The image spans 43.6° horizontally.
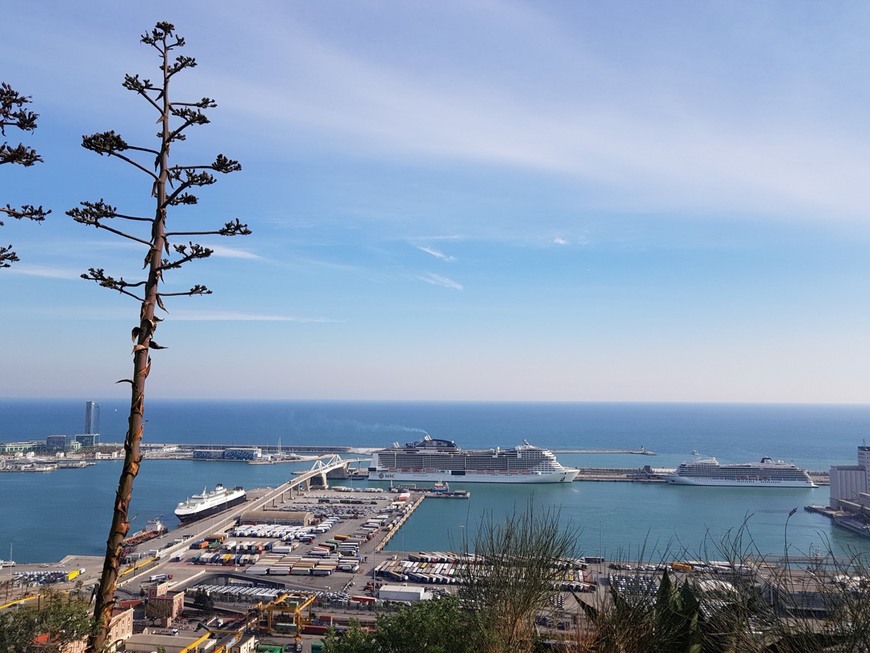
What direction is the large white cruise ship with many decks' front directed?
to the viewer's right

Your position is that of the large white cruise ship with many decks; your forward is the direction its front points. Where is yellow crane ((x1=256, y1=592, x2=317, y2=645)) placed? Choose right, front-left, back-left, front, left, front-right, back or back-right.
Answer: right

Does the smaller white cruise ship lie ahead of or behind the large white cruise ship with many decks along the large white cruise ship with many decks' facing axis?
ahead

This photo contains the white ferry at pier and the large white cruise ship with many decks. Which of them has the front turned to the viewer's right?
the large white cruise ship with many decks
